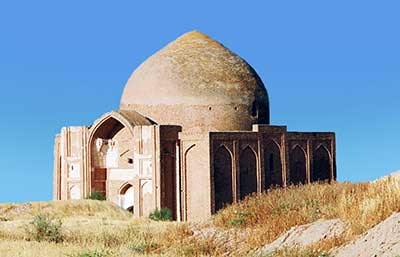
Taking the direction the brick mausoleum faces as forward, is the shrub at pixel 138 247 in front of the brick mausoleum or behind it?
in front

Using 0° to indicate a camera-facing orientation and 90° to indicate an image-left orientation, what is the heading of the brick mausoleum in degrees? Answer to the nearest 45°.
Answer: approximately 45°
